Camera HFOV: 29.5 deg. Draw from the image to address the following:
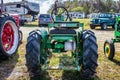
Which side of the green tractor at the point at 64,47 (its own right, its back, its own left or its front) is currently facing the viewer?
back

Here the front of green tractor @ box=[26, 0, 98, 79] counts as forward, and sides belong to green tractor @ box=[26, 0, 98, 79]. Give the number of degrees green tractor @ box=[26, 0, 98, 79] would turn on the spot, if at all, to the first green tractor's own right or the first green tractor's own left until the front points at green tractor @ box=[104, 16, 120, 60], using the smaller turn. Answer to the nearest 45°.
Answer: approximately 45° to the first green tractor's own right

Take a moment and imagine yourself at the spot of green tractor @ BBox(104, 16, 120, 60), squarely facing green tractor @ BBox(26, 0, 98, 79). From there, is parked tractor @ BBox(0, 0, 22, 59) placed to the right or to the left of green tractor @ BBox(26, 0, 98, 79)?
right

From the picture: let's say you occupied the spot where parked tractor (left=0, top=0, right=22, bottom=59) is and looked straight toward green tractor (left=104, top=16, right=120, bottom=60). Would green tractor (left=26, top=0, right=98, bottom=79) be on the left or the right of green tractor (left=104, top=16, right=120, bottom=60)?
right
